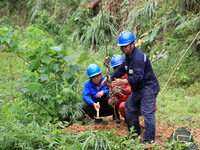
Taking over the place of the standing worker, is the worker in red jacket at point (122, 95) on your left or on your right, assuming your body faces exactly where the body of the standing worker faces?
on your right

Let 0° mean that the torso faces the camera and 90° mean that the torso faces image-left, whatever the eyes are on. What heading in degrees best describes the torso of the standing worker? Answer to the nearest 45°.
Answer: approximately 45°

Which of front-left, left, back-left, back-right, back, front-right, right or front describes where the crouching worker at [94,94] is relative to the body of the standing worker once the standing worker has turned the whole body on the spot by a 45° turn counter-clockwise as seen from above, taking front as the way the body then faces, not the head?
back-right
